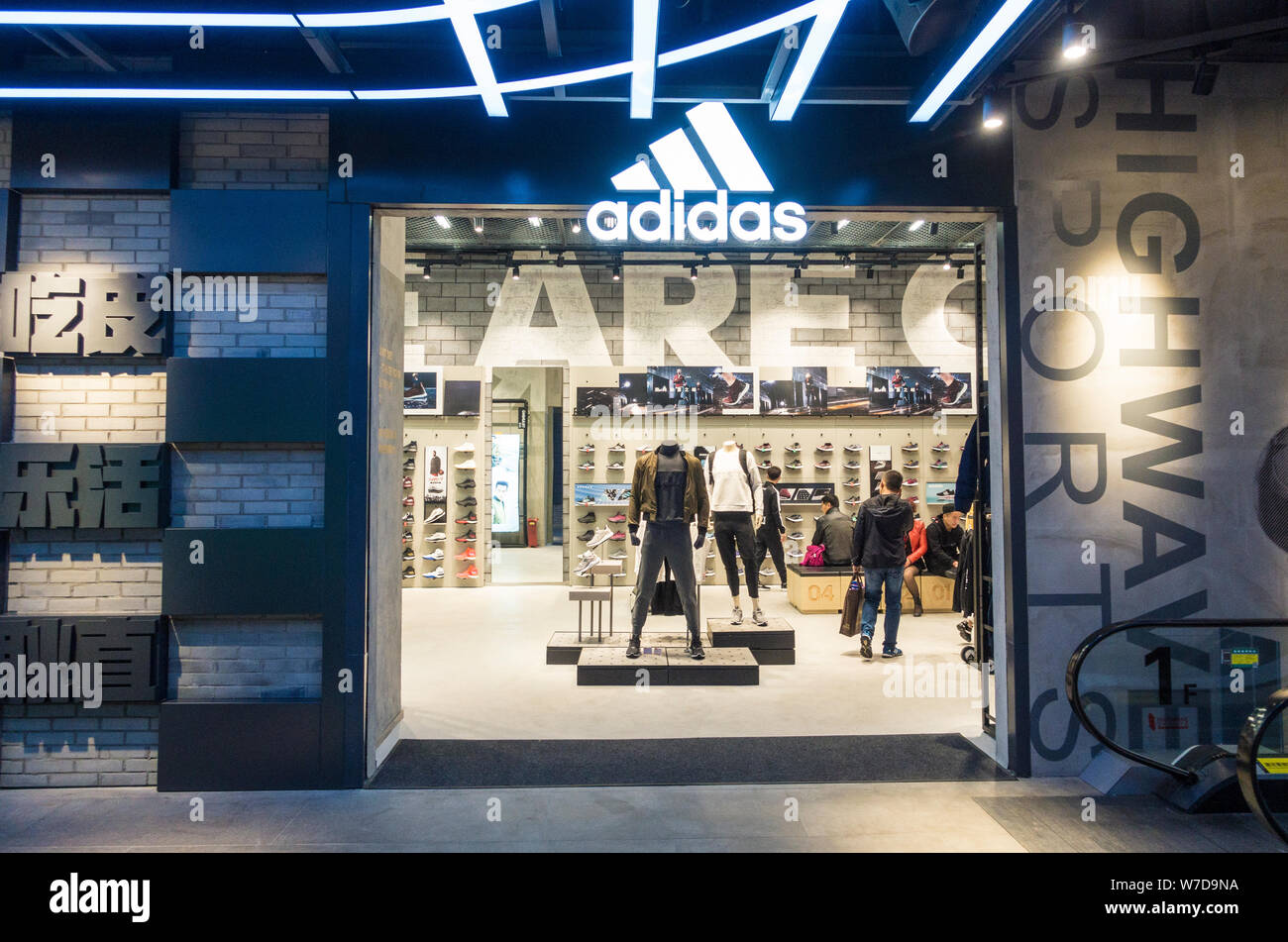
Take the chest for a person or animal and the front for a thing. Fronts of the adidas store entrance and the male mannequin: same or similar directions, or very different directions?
same or similar directions

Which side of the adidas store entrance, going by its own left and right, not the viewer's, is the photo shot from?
front

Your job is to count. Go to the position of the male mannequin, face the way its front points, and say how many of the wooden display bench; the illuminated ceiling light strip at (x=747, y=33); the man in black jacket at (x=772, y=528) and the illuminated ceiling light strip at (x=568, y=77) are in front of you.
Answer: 2

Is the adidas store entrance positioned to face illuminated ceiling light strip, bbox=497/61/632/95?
yes

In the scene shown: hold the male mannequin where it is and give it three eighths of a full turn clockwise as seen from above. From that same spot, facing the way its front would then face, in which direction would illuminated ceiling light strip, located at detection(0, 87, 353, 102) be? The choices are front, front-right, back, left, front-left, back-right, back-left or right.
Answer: left
